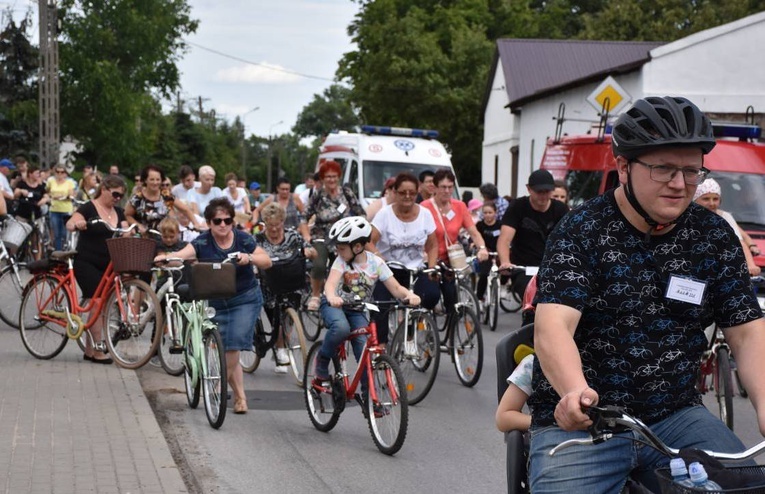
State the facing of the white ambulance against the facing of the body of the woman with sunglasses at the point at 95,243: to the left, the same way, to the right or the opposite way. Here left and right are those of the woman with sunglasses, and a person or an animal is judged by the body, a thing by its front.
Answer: the same way

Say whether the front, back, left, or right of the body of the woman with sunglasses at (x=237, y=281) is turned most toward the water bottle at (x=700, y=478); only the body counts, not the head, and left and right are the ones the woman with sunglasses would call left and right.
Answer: front

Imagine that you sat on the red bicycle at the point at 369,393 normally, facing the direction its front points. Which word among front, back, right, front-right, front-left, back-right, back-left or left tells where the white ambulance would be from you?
back-left

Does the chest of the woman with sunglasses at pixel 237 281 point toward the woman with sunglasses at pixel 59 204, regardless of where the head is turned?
no

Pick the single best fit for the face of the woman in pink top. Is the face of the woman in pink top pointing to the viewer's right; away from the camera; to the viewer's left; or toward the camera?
toward the camera

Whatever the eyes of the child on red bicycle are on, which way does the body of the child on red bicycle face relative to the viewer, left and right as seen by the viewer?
facing the viewer and to the right of the viewer

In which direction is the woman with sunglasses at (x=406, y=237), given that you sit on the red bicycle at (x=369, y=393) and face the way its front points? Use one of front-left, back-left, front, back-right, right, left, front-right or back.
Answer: back-left

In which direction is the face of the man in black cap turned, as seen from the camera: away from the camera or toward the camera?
toward the camera

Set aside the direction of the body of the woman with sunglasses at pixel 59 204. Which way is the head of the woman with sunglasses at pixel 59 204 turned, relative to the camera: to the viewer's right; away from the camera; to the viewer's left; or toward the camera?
toward the camera

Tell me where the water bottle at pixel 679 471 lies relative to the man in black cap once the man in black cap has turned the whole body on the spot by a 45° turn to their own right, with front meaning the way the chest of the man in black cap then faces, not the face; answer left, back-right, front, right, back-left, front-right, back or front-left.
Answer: front-left

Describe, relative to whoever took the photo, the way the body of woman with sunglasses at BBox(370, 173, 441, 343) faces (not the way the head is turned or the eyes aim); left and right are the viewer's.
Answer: facing the viewer

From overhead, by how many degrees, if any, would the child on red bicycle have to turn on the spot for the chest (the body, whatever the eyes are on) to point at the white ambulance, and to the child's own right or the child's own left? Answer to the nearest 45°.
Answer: approximately 135° to the child's own left

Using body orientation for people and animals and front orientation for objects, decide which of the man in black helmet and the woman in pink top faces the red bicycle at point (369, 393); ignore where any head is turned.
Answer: the woman in pink top

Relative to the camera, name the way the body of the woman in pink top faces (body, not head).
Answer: toward the camera

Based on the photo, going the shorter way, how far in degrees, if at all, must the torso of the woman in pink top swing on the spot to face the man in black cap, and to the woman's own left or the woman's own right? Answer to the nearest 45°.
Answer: approximately 45° to the woman's own left

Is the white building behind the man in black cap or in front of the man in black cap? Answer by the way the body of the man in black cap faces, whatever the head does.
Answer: behind

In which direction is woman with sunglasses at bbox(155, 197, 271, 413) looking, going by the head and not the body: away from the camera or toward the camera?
toward the camera

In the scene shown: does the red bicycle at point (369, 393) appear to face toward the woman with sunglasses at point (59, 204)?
no
